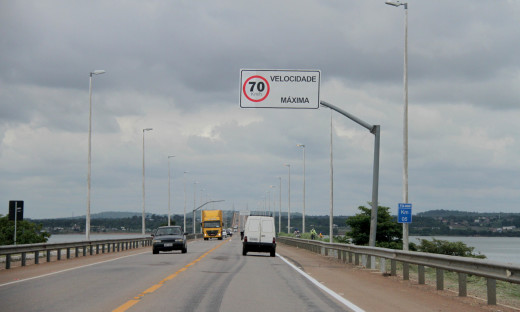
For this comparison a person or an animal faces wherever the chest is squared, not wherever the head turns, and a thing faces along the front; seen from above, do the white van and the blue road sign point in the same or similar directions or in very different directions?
very different directions

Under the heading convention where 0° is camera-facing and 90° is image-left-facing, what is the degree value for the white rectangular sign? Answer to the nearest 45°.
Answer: approximately 0°

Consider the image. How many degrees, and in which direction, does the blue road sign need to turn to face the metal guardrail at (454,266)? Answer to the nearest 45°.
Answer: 0° — it already faces it

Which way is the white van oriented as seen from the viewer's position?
away from the camera

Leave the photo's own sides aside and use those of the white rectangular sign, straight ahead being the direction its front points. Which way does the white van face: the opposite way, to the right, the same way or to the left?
the opposite way

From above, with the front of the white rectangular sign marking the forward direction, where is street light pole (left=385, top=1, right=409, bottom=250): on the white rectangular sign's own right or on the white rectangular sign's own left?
on the white rectangular sign's own left

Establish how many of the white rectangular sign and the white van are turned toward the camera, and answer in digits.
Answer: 1

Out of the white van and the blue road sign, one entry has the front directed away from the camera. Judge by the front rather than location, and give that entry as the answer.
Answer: the white van

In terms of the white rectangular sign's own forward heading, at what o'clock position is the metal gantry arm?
The metal gantry arm is roughly at 8 o'clock from the white rectangular sign.
